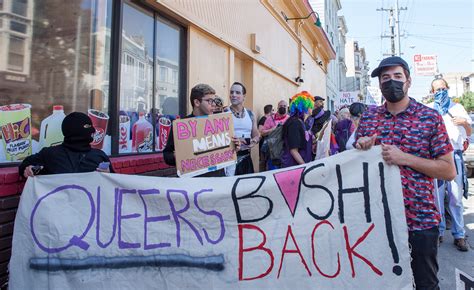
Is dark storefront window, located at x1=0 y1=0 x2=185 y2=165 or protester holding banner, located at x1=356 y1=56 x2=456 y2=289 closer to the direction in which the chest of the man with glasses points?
the protester holding banner

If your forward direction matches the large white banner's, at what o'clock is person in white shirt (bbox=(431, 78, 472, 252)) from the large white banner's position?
The person in white shirt is roughly at 8 o'clock from the large white banner.

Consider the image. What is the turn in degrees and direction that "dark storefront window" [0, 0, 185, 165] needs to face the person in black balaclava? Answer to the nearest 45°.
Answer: approximately 45° to its right

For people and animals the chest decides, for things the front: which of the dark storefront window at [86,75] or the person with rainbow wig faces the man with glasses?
the dark storefront window
